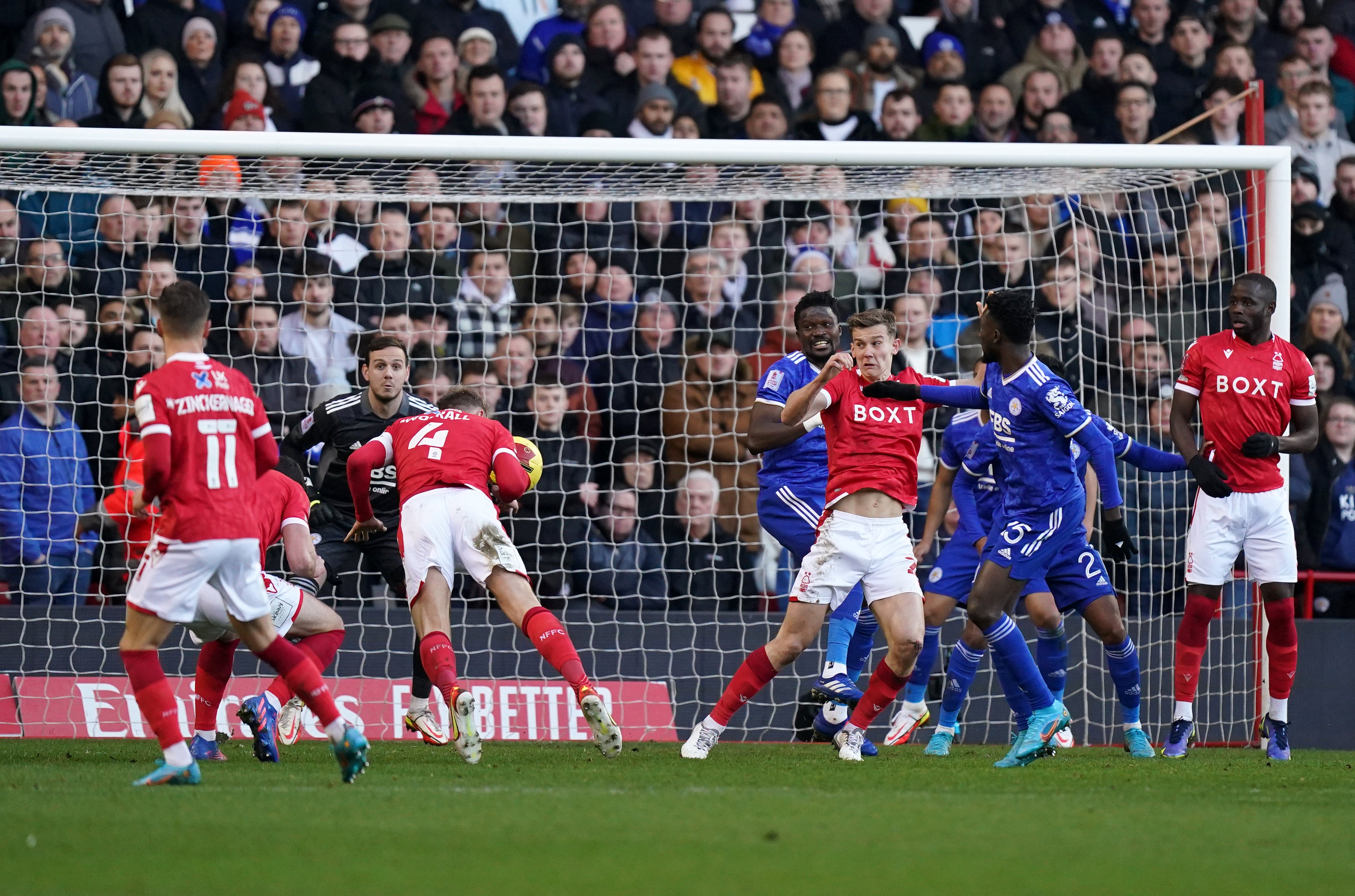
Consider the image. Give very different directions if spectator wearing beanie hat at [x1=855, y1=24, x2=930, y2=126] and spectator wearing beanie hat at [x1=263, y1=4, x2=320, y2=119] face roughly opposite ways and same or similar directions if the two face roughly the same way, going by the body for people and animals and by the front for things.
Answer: same or similar directions

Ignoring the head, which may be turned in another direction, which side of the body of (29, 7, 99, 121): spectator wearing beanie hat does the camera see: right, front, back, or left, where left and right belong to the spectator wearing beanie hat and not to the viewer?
front

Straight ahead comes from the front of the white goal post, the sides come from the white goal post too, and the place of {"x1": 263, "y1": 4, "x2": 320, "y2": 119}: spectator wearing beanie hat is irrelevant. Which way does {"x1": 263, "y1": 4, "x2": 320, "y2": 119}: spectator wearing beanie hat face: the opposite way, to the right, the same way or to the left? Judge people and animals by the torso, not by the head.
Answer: the same way

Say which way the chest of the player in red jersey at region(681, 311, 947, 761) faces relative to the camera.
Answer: toward the camera

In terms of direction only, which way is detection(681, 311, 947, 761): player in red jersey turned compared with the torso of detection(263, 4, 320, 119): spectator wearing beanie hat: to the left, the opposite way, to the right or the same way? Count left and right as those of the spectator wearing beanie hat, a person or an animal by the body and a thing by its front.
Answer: the same way

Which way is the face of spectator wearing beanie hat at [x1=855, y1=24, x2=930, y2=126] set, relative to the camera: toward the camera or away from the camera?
toward the camera

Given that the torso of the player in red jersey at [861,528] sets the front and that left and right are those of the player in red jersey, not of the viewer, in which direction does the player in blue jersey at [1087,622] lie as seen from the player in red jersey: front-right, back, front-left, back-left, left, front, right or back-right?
back-left

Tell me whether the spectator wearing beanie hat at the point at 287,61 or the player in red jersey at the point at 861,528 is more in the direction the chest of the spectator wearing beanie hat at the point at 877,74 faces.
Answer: the player in red jersey

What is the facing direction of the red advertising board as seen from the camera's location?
facing the viewer

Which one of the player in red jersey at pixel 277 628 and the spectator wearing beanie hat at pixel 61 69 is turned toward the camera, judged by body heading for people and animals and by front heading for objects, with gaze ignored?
the spectator wearing beanie hat

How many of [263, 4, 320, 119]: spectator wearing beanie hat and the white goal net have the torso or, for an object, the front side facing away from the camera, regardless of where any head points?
0

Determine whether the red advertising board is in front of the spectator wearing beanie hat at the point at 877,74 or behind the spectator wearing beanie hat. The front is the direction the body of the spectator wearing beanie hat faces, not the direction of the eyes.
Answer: in front

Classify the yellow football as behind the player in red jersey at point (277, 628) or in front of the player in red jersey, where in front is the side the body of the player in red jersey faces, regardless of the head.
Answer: in front

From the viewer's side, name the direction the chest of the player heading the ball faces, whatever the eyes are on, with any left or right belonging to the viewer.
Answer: facing away from the viewer

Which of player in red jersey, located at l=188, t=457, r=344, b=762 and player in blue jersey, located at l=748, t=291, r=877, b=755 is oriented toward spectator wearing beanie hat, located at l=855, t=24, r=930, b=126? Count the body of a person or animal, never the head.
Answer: the player in red jersey
